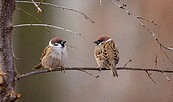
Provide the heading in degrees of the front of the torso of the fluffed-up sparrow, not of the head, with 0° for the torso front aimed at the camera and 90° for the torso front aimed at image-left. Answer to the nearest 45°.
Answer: approximately 315°

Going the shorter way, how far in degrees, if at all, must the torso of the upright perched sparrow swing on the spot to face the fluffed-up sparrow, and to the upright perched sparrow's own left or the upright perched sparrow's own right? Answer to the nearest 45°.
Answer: approximately 45° to the upright perched sparrow's own left
